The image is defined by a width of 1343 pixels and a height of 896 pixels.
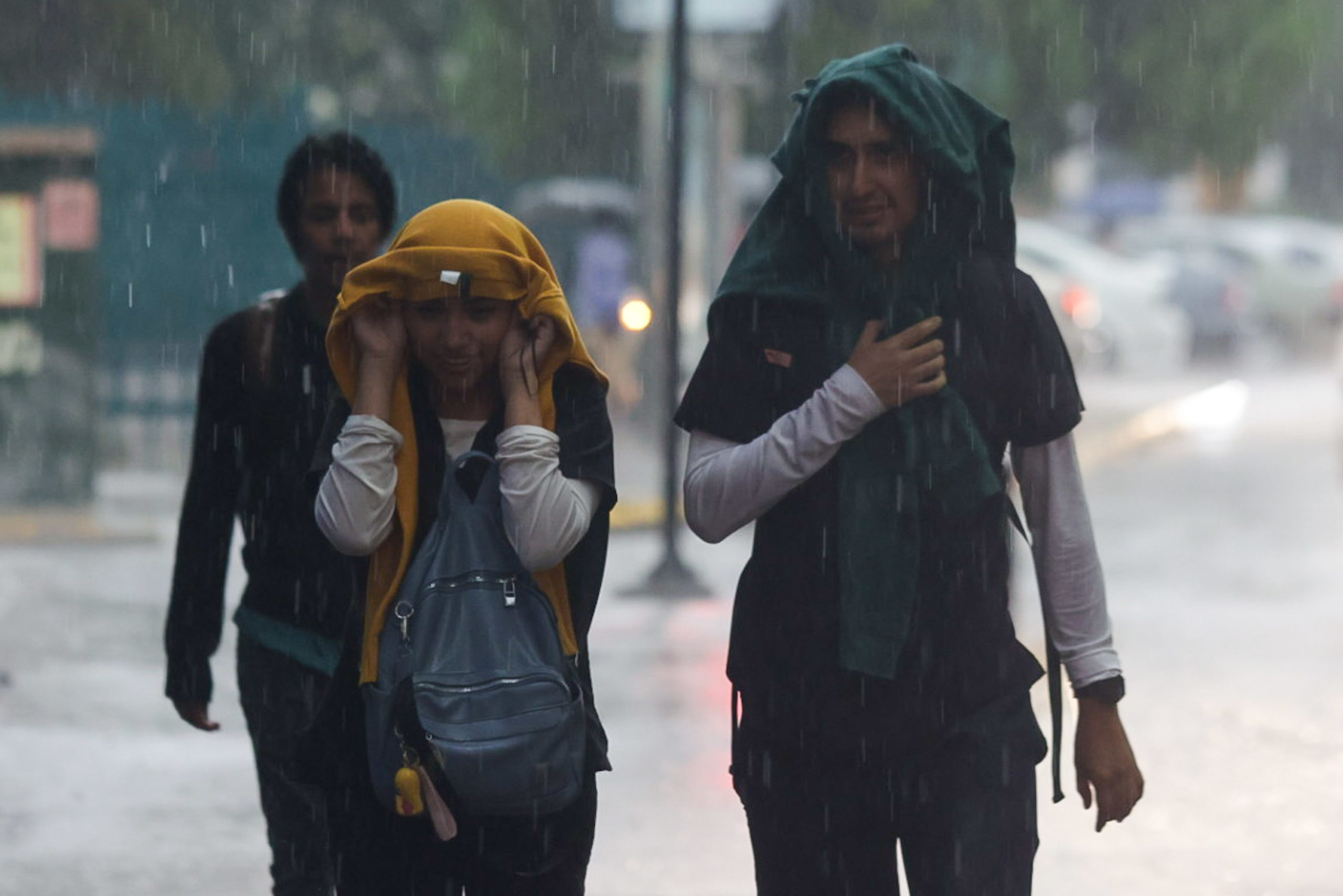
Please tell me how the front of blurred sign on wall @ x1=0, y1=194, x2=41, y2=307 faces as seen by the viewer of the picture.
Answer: facing the viewer

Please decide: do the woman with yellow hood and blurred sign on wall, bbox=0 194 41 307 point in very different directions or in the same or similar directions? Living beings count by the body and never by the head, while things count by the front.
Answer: same or similar directions

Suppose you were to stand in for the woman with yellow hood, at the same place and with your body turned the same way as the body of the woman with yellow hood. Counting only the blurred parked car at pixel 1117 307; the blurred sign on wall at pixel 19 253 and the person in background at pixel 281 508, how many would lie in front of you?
0

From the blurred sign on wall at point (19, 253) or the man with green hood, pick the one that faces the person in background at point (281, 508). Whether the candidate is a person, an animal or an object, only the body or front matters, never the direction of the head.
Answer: the blurred sign on wall

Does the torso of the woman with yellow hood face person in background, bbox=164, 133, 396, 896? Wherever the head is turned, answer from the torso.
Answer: no

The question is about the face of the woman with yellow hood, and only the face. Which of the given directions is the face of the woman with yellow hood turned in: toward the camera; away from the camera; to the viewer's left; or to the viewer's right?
toward the camera

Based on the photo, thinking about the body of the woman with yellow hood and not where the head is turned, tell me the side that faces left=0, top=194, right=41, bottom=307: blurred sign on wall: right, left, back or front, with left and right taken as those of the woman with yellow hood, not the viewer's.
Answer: back

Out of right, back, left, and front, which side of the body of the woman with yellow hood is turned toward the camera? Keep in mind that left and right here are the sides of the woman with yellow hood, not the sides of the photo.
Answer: front

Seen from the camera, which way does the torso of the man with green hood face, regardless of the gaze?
toward the camera

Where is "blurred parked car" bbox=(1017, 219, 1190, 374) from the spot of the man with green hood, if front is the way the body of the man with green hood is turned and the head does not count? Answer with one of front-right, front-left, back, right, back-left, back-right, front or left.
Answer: back

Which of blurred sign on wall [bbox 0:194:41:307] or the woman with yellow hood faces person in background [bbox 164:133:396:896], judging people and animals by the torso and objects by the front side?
the blurred sign on wall

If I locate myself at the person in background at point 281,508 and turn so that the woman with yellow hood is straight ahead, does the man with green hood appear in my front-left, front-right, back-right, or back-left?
front-left

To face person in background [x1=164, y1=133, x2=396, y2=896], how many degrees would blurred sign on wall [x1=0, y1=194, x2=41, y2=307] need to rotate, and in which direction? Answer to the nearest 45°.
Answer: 0° — it already faces them

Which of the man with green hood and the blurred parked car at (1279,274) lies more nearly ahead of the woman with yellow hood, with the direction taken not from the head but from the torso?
the man with green hood

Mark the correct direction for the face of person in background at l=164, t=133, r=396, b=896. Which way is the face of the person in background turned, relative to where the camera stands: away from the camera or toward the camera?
toward the camera

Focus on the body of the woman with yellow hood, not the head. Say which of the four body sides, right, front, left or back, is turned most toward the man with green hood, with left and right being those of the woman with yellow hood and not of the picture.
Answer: left
